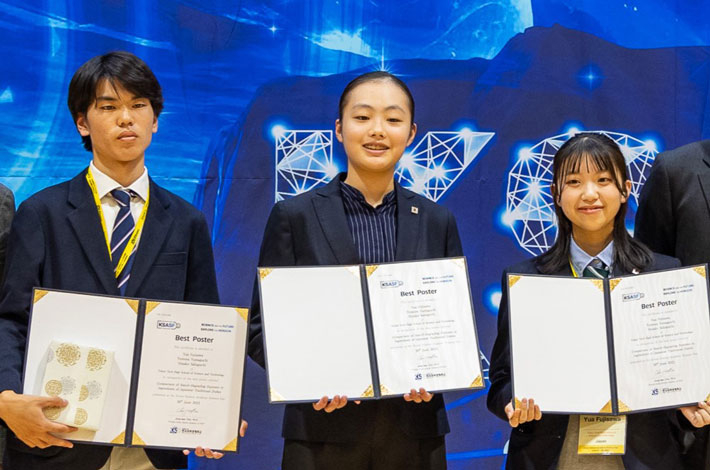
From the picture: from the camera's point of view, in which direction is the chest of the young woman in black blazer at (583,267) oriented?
toward the camera

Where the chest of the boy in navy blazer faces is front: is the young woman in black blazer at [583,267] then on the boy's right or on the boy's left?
on the boy's left

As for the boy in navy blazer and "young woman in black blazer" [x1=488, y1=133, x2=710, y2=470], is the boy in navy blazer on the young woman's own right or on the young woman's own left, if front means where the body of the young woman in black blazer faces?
on the young woman's own right

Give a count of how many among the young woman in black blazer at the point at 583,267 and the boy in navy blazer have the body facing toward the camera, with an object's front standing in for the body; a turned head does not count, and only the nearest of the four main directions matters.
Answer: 2
